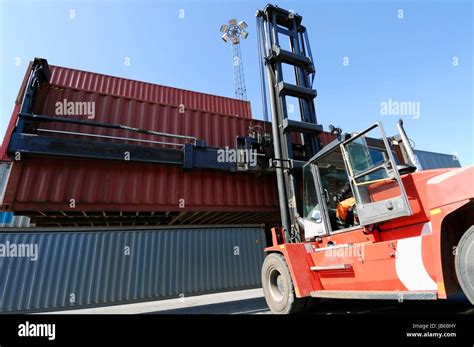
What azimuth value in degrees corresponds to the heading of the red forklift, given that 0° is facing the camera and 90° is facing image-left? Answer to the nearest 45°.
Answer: approximately 135°
